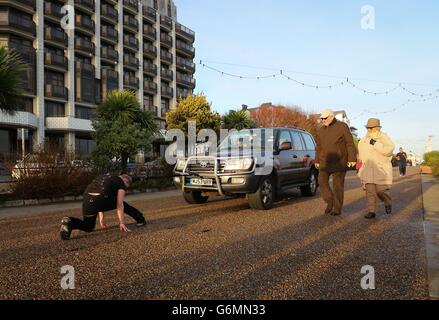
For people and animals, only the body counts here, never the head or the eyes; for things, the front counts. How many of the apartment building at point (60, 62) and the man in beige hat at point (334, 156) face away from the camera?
0

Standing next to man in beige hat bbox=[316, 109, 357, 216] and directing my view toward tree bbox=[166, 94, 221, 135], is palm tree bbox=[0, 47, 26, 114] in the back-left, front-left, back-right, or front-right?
front-left

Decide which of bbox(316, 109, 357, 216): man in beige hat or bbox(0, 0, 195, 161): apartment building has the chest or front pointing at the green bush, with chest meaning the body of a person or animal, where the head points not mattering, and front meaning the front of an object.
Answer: the apartment building

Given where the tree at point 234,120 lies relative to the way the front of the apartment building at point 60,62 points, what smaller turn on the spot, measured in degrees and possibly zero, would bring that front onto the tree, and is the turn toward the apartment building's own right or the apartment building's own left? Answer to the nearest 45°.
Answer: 0° — it already faces it

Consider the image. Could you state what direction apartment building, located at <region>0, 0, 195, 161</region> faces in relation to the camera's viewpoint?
facing the viewer and to the right of the viewer

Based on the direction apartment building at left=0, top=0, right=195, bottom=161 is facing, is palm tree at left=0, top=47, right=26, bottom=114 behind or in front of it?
in front

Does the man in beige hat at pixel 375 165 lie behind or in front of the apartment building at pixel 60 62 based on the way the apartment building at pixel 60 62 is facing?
in front

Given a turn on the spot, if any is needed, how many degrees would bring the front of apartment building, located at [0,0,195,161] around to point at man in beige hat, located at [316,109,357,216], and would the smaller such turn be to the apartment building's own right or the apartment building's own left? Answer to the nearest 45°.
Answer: approximately 45° to the apartment building's own right

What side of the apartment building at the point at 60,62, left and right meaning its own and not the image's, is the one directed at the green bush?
front

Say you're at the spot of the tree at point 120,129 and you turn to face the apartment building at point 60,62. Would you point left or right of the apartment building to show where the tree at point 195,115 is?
right

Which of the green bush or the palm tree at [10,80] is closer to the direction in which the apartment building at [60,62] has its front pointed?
the green bush

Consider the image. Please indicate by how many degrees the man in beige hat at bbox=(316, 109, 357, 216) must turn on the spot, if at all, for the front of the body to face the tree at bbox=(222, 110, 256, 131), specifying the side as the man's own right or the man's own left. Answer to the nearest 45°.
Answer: approximately 135° to the man's own right

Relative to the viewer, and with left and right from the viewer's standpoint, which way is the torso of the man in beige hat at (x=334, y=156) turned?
facing the viewer and to the left of the viewer

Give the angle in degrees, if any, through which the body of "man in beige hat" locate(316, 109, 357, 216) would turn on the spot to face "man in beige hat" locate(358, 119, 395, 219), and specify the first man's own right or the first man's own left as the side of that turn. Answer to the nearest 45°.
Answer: approximately 135° to the first man's own left
